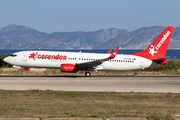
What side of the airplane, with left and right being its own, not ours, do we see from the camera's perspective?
left
